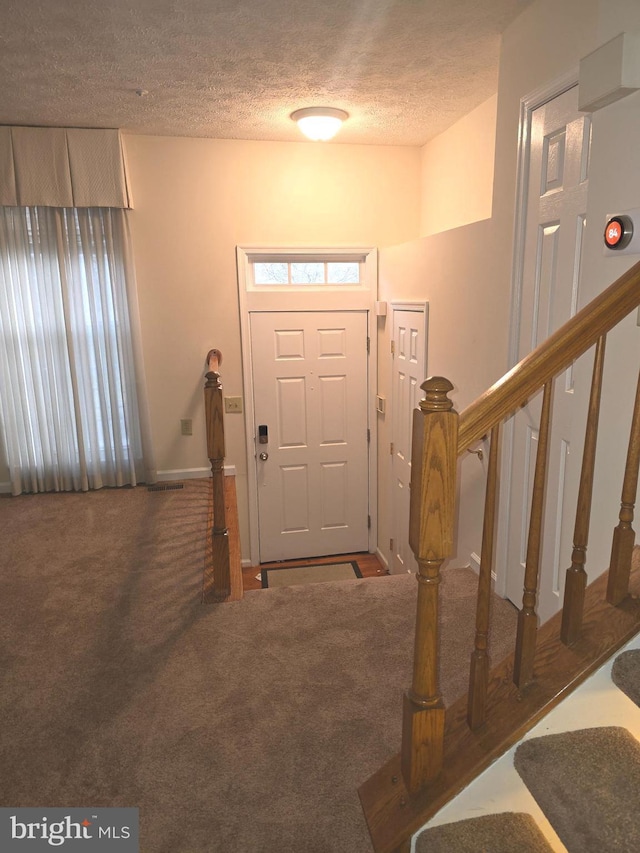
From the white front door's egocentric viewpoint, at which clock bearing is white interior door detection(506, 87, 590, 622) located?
The white interior door is roughly at 11 o'clock from the white front door.

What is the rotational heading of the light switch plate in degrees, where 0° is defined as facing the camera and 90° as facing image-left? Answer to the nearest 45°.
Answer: approximately 0°

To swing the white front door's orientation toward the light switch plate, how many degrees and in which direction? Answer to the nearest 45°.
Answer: approximately 90° to its right

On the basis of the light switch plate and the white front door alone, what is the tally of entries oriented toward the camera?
2

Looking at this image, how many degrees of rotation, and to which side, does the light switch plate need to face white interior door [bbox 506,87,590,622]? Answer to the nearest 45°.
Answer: approximately 45° to its left

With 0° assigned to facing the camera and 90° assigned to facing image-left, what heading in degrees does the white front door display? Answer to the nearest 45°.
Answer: approximately 0°

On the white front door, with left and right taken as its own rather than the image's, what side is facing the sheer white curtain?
right

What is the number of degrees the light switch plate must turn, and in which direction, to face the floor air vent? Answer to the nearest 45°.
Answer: approximately 45° to its right

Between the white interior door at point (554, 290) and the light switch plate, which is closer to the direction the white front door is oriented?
the white interior door

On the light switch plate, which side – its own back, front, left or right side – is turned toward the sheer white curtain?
right
